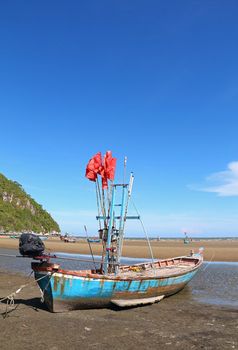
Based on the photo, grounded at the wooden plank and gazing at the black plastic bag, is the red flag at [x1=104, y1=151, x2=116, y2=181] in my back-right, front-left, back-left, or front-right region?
front-right

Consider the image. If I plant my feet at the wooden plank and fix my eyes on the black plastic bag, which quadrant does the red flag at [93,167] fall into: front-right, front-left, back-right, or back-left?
front-right

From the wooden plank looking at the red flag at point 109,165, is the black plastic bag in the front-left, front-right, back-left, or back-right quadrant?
front-left

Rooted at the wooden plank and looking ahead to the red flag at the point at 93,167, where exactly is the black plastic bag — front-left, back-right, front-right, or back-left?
front-left

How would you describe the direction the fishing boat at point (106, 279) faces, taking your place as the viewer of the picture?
facing away from the viewer and to the right of the viewer
